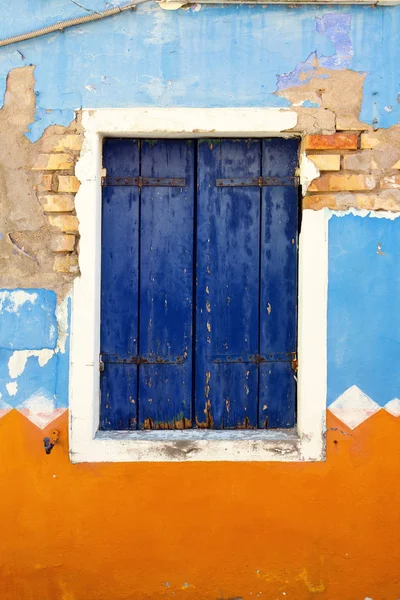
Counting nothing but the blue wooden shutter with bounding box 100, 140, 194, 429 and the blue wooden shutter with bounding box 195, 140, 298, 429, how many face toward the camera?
2

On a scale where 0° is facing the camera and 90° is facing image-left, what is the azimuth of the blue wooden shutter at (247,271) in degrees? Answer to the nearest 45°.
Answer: approximately 0°

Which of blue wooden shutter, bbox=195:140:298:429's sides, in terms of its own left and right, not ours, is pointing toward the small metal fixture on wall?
right

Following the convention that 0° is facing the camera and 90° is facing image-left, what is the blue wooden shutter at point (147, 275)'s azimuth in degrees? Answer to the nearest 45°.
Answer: approximately 0°
